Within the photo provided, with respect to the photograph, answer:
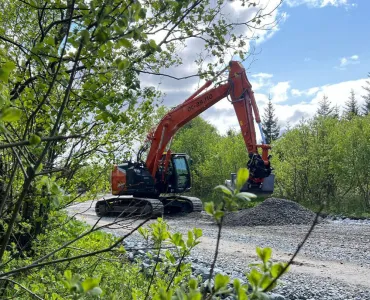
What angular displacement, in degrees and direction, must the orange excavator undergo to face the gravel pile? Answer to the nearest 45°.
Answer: approximately 45° to its left

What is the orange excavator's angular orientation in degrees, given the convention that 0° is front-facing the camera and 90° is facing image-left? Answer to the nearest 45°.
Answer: approximately 315°
